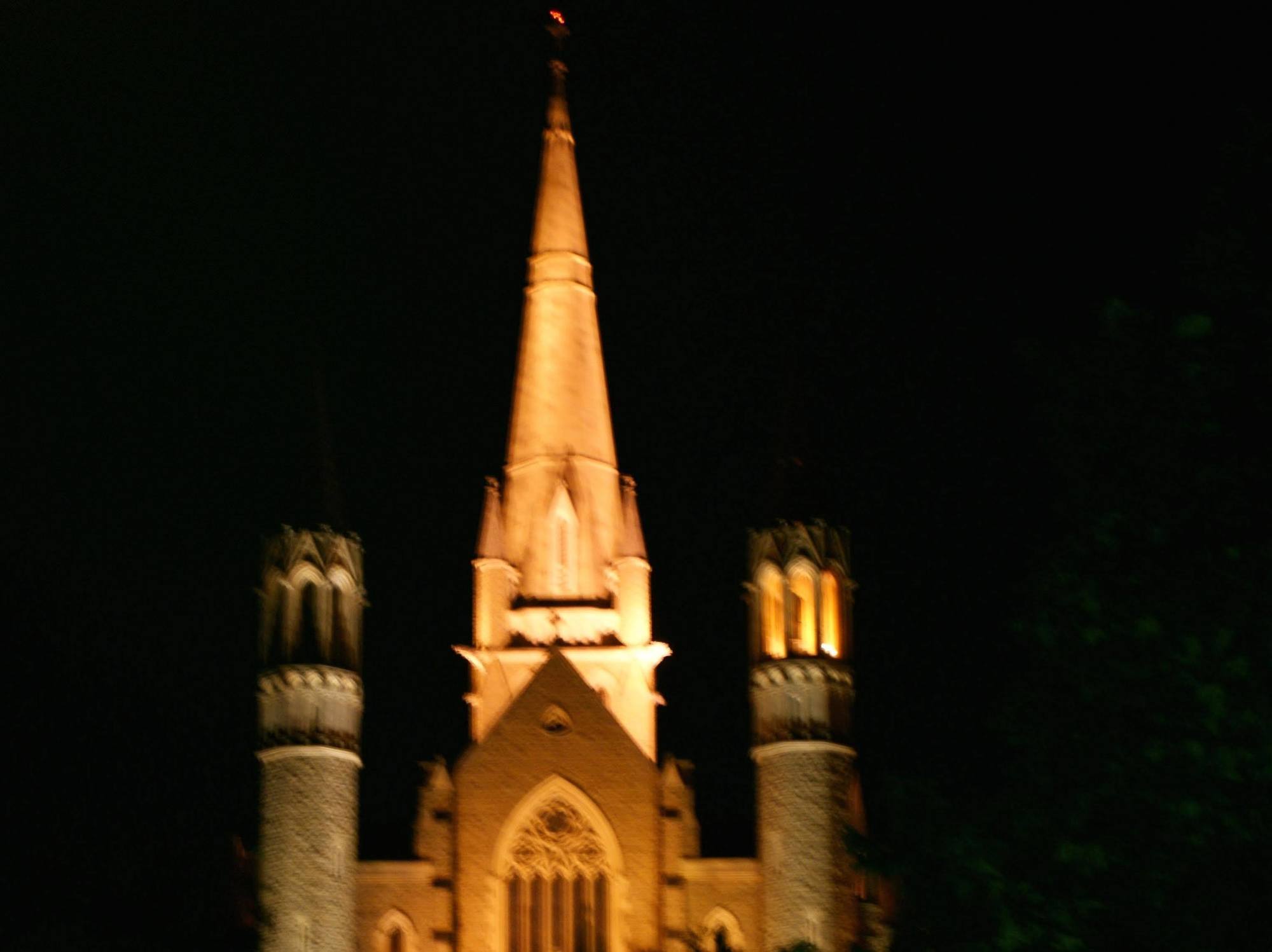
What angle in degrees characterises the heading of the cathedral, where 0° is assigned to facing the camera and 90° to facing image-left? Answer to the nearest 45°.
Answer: approximately 0°

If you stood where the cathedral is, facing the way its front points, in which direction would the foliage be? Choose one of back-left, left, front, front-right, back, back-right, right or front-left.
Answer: front
